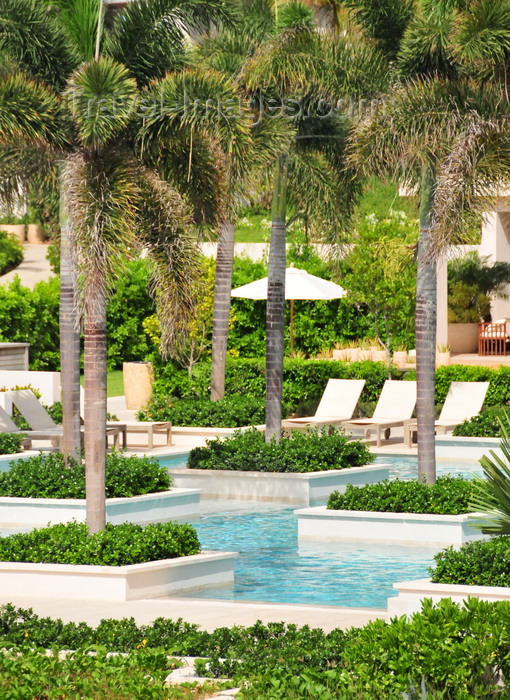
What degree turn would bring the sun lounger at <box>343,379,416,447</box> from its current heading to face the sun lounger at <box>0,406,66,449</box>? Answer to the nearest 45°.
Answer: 0° — it already faces it

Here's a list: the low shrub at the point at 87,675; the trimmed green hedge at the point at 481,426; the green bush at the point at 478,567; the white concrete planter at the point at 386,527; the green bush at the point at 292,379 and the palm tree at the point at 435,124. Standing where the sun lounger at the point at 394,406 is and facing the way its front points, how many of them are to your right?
1

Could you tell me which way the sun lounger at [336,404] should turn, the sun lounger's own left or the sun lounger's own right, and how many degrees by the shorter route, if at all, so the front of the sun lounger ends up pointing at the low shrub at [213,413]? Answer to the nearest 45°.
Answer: approximately 45° to the sun lounger's own right

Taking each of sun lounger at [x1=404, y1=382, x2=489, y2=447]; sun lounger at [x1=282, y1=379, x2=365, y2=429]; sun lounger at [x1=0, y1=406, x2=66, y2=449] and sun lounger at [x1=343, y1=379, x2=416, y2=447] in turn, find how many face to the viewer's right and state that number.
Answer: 1

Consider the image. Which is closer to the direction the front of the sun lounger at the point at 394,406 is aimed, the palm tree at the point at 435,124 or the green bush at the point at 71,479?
the green bush

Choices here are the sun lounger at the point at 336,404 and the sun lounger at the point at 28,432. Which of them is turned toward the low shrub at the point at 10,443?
the sun lounger at the point at 336,404

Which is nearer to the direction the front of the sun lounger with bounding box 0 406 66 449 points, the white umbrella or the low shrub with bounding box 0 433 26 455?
the white umbrella

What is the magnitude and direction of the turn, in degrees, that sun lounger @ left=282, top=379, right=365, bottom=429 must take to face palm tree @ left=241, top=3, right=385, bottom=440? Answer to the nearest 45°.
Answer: approximately 45° to its left

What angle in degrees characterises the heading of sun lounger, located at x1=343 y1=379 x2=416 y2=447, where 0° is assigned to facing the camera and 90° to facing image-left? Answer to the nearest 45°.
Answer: approximately 45°

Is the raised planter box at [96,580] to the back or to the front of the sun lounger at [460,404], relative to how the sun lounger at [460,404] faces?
to the front

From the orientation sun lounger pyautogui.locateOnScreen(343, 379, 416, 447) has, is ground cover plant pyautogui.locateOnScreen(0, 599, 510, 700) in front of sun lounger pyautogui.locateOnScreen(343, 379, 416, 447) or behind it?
in front

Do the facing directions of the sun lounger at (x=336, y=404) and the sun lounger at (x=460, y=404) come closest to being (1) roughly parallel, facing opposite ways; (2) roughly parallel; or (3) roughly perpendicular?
roughly parallel

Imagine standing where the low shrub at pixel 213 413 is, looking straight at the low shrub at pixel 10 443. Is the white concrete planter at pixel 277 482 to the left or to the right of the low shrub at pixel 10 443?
left

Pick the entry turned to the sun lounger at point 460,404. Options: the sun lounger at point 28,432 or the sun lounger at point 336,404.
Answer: the sun lounger at point 28,432

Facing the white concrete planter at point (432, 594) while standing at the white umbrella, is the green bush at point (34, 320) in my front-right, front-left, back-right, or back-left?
back-right

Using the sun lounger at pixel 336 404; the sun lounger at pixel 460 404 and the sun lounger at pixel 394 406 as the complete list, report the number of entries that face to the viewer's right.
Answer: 0

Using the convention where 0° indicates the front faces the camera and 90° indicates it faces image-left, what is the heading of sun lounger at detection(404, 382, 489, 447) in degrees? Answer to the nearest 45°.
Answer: approximately 45°

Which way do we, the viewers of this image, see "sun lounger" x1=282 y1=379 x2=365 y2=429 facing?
facing the viewer and to the left of the viewer

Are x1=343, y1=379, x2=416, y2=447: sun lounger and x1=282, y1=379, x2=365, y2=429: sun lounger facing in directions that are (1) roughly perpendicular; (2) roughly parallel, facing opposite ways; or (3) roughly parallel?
roughly parallel

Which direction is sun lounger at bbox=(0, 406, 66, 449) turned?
to the viewer's right
